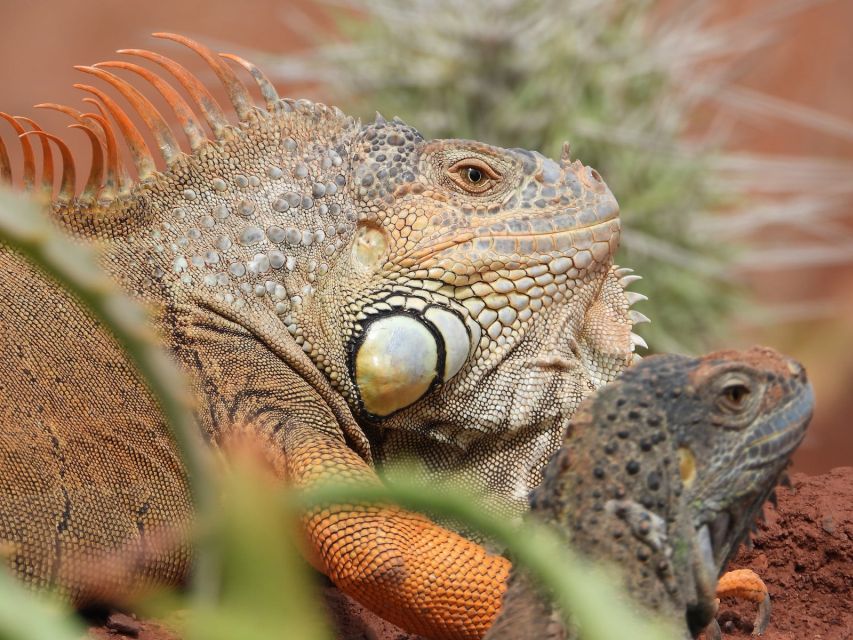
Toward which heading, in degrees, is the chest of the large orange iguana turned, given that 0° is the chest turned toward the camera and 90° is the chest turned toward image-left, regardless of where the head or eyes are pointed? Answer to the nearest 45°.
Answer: approximately 270°

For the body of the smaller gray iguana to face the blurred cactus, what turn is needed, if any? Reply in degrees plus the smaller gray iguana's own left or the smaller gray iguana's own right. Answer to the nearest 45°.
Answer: approximately 90° to the smaller gray iguana's own left

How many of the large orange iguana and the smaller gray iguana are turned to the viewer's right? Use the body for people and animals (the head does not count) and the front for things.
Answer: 2

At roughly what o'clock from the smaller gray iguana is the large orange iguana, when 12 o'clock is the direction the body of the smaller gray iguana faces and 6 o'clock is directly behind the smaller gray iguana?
The large orange iguana is roughly at 7 o'clock from the smaller gray iguana.

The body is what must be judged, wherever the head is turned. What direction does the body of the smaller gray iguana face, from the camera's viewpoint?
to the viewer's right
